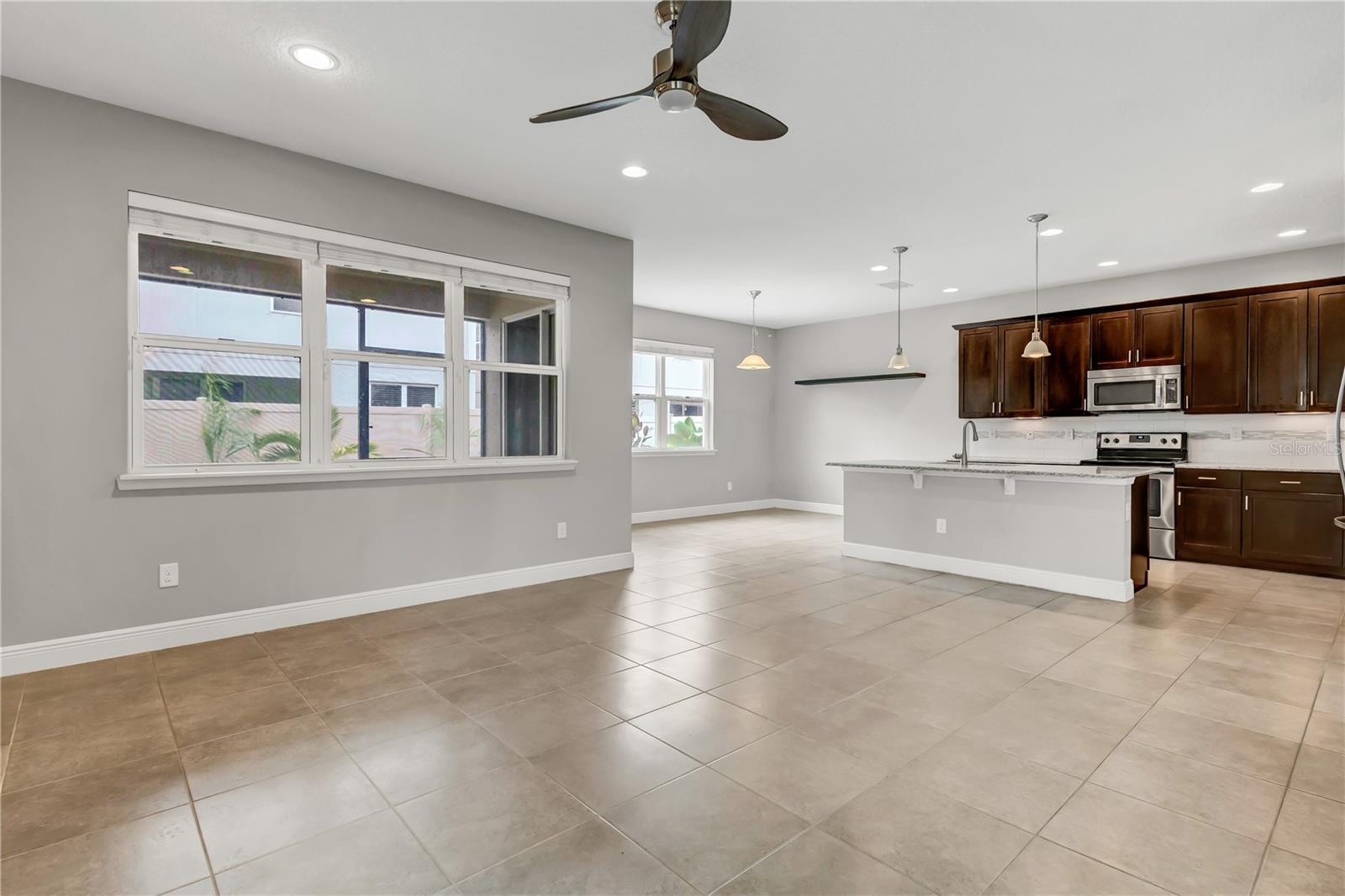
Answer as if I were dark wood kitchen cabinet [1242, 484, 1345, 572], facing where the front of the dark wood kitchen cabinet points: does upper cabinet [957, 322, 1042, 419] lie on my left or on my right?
on my right

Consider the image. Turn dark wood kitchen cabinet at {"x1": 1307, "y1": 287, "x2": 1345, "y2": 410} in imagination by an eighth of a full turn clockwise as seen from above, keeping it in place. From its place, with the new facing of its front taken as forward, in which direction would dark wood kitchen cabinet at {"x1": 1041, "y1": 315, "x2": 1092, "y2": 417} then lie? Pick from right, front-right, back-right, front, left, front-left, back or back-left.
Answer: front-right

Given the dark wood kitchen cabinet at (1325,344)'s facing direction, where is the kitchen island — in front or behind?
in front

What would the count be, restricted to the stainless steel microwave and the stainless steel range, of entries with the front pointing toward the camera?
2

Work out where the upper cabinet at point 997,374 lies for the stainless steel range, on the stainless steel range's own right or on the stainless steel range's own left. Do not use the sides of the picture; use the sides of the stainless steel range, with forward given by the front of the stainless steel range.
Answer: on the stainless steel range's own right

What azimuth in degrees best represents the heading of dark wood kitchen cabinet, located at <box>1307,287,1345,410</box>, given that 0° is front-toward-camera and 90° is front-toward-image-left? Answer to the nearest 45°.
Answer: approximately 0°

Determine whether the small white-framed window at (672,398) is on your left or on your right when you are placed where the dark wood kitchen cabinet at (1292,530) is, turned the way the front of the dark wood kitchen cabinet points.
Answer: on your right

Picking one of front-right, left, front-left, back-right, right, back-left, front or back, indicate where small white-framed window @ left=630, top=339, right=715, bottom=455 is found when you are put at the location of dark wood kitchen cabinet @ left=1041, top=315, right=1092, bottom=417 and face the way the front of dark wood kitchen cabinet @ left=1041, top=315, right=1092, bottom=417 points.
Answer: right

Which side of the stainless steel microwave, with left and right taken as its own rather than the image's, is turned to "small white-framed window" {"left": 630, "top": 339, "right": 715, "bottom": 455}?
right

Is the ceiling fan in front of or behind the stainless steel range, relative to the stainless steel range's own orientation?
in front
